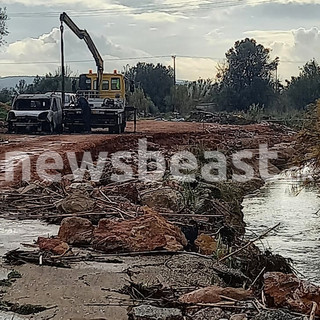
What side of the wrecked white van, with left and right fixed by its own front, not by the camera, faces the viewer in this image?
front

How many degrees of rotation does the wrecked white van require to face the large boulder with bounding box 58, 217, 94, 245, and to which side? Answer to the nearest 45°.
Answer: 0° — it already faces it

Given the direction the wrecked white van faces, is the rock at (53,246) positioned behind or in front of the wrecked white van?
in front

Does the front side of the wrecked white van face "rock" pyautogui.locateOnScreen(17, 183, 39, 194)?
yes

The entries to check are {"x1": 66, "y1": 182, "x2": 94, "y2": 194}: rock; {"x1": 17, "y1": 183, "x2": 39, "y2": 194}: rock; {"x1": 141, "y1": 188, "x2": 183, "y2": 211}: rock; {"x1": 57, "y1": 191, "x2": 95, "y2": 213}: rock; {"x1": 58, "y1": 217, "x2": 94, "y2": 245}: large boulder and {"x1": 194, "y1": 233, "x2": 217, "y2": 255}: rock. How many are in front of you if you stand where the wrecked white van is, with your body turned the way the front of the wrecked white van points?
6

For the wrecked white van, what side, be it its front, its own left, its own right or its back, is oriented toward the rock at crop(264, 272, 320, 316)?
front

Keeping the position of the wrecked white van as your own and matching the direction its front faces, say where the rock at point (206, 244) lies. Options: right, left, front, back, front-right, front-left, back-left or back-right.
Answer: front

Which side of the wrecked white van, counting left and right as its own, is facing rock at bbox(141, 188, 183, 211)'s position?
front
